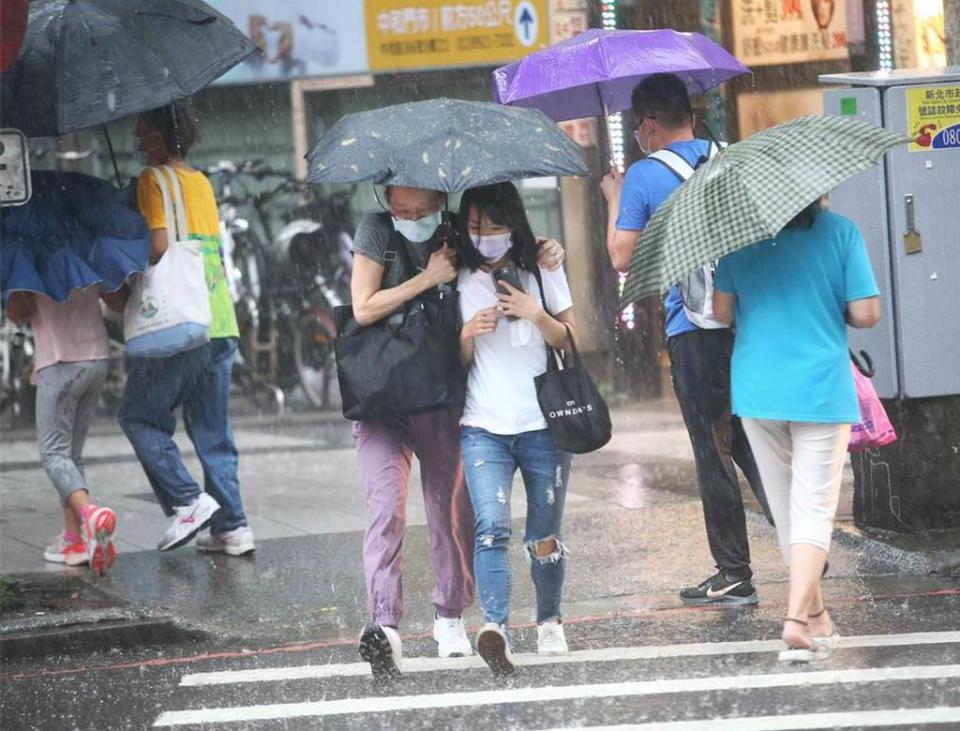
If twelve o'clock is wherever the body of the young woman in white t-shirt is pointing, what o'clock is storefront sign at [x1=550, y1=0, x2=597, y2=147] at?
The storefront sign is roughly at 6 o'clock from the young woman in white t-shirt.

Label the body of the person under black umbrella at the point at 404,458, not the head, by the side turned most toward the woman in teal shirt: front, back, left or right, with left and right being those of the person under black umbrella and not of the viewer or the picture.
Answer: left

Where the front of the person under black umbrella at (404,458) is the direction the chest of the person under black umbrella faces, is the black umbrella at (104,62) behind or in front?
behind

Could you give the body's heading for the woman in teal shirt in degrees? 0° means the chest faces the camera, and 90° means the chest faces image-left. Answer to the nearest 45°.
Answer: approximately 180°

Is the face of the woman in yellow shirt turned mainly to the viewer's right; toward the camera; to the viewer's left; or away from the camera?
to the viewer's left

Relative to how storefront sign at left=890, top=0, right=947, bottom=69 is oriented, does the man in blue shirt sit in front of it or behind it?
in front

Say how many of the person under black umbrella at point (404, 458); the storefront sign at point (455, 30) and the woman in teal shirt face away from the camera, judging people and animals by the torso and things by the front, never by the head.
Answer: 1

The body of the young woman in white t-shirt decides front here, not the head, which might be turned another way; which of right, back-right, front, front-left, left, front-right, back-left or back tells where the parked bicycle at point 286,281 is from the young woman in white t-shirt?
back

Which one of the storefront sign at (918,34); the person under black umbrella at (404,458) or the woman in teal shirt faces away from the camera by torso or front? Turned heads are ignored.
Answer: the woman in teal shirt

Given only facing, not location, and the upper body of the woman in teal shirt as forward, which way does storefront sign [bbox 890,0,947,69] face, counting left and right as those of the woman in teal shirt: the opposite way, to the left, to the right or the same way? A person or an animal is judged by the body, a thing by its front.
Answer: the opposite way

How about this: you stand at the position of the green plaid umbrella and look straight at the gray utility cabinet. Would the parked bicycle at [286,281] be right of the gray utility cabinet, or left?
left

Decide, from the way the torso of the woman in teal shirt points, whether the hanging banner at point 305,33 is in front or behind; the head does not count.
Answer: in front
